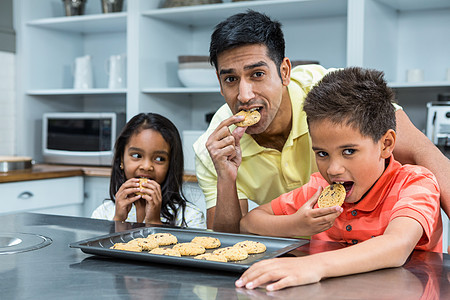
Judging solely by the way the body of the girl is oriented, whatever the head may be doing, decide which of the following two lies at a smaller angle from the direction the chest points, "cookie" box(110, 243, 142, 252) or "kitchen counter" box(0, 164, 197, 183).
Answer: the cookie

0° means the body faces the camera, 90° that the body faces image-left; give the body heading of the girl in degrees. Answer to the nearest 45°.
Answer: approximately 0°

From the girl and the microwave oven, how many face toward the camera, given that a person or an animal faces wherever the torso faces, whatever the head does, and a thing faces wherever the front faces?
2

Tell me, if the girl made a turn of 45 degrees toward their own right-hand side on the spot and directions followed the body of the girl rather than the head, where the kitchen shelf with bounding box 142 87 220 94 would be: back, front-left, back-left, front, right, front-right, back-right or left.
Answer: back-right

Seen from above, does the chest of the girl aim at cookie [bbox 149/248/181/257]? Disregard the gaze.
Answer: yes
